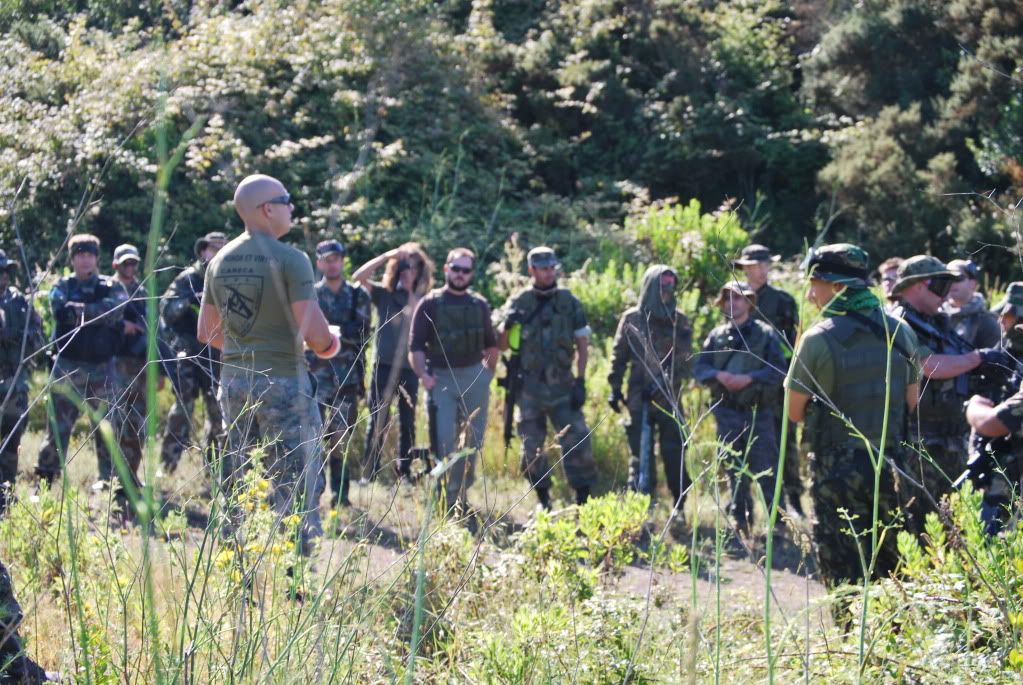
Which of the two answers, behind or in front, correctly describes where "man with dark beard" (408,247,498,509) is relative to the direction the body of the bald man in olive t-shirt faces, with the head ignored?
in front

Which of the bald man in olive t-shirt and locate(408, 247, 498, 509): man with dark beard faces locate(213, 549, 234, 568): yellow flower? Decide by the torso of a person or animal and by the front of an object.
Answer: the man with dark beard

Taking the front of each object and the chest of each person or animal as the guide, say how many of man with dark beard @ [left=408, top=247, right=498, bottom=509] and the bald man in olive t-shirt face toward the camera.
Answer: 1

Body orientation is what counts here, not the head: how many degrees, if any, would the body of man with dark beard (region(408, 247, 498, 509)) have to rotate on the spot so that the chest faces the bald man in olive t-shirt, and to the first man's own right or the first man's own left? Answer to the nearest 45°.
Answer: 0° — they already face them

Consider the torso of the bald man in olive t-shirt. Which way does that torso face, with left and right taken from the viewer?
facing away from the viewer and to the right of the viewer

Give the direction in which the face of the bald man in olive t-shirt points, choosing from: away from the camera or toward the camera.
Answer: away from the camera

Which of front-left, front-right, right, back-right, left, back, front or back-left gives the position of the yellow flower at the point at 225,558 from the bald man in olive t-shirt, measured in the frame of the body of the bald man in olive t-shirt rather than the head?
back-right

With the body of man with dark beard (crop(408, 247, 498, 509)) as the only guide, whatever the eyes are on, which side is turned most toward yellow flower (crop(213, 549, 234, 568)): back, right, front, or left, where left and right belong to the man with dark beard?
front

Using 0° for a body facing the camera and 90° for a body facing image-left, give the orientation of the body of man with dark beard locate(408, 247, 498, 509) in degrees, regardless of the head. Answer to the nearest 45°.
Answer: approximately 0°
